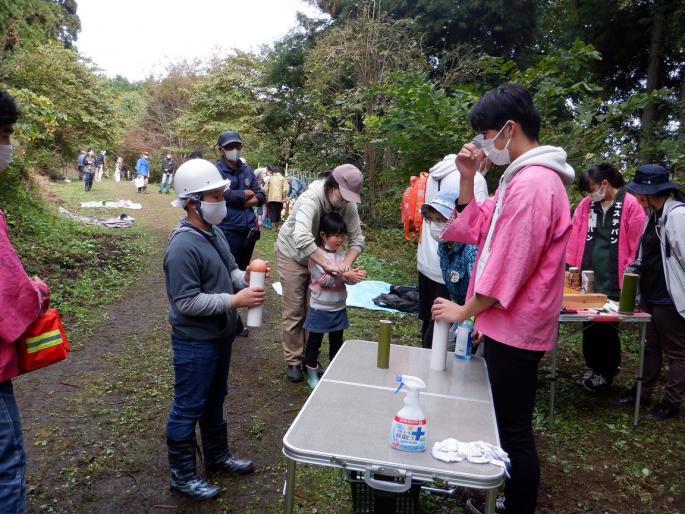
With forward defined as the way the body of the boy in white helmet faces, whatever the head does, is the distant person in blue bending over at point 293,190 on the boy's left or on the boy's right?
on the boy's left

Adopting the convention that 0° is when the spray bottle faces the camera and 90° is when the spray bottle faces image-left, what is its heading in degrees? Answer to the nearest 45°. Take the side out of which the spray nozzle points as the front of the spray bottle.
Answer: approximately 90°

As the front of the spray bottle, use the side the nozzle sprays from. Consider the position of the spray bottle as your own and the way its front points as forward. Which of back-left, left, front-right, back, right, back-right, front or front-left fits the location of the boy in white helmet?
front-right

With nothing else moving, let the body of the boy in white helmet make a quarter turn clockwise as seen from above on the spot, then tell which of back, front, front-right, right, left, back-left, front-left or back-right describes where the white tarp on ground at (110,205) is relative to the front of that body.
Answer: back

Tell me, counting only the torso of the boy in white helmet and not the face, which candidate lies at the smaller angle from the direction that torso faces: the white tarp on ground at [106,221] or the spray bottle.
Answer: the spray bottle

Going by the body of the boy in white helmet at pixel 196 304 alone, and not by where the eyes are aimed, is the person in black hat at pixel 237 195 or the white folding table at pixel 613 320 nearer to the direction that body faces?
the white folding table

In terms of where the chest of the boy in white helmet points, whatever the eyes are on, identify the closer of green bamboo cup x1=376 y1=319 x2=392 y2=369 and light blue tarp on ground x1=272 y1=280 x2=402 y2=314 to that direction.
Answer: the green bamboo cup

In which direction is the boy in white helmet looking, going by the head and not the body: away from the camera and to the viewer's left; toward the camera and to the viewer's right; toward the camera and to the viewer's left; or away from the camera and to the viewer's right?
toward the camera and to the viewer's right

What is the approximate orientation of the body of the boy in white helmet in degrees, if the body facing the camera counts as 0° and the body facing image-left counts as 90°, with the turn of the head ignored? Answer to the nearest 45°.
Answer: approximately 270°

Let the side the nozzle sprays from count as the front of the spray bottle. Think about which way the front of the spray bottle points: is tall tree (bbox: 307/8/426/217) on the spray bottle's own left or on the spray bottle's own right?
on the spray bottle's own right

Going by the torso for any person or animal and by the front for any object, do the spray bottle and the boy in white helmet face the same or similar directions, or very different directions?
very different directions
